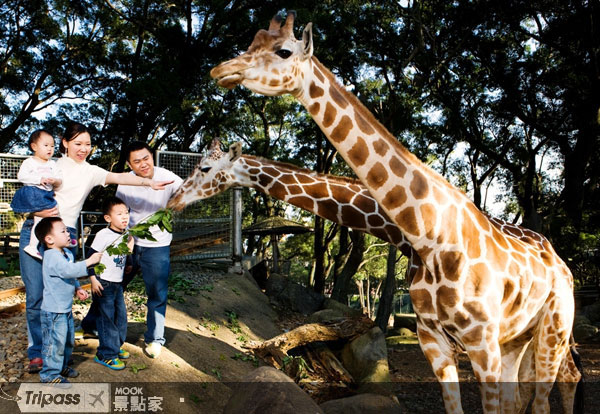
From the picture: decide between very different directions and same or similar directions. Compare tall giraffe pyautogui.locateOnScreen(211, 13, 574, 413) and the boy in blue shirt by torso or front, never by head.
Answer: very different directions

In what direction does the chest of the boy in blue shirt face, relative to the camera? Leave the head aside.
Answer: to the viewer's right

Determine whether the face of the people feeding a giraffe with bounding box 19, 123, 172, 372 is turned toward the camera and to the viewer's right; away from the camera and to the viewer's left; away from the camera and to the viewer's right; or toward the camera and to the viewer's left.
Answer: toward the camera and to the viewer's right

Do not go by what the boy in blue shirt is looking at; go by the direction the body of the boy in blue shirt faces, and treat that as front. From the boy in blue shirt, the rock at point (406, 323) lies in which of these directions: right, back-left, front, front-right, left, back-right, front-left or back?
front-left

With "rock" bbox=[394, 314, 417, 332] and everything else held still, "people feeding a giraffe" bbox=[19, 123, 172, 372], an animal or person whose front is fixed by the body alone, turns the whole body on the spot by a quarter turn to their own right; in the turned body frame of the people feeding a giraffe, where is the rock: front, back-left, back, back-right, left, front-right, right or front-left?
back

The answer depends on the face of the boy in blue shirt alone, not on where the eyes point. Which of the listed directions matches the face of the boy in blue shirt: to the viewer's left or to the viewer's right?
to the viewer's right

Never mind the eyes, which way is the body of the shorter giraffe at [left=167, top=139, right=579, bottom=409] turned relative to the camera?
to the viewer's left
